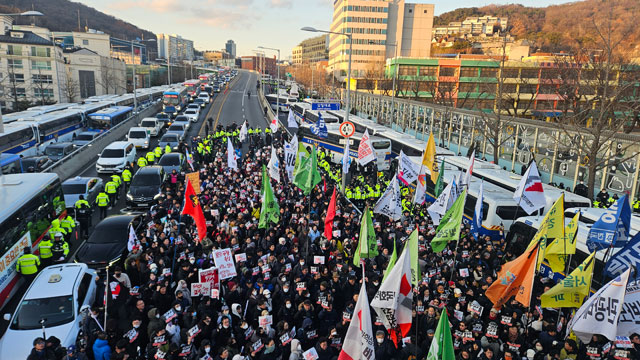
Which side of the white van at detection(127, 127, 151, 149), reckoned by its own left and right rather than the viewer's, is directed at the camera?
front

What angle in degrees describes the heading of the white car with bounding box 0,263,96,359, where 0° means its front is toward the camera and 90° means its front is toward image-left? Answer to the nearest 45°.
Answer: approximately 45°

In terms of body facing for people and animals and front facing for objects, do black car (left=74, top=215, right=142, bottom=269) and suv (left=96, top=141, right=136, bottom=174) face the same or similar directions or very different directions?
same or similar directions

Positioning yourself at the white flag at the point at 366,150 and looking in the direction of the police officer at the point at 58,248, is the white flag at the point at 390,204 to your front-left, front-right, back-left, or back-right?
front-left

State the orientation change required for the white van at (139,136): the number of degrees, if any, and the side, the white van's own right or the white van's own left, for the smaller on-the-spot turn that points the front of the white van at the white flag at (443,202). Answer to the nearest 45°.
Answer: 0° — it already faces it

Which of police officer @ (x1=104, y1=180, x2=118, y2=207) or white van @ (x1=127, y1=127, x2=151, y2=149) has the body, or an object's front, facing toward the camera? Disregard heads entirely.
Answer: the white van

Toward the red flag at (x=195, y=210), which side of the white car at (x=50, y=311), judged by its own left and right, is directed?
back

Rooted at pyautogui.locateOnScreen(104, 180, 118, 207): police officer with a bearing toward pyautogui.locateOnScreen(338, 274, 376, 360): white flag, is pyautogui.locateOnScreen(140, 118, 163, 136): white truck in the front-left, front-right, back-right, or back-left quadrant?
back-left

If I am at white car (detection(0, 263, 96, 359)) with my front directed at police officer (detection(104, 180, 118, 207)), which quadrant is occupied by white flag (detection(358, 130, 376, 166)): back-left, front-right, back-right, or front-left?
front-right

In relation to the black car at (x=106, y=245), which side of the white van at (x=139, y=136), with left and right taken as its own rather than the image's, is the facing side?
front

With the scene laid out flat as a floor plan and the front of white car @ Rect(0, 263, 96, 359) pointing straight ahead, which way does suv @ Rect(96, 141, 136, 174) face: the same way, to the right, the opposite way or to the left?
the same way

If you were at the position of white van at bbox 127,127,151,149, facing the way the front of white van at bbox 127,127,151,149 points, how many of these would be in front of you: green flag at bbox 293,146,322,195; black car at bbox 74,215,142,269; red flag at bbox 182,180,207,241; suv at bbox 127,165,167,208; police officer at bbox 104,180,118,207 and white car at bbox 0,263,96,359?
6

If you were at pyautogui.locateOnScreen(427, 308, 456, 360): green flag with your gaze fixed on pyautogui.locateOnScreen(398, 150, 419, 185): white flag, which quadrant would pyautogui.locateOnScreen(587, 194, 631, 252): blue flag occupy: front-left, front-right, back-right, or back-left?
front-right

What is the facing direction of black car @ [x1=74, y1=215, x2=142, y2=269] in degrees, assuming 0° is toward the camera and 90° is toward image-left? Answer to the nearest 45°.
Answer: approximately 45°

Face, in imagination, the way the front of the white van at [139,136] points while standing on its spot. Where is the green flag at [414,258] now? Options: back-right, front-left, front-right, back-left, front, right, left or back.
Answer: front

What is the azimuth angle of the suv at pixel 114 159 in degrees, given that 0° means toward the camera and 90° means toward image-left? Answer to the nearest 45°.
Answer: approximately 45°

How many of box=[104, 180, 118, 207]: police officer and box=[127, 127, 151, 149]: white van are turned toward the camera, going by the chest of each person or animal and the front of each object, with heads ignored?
1
